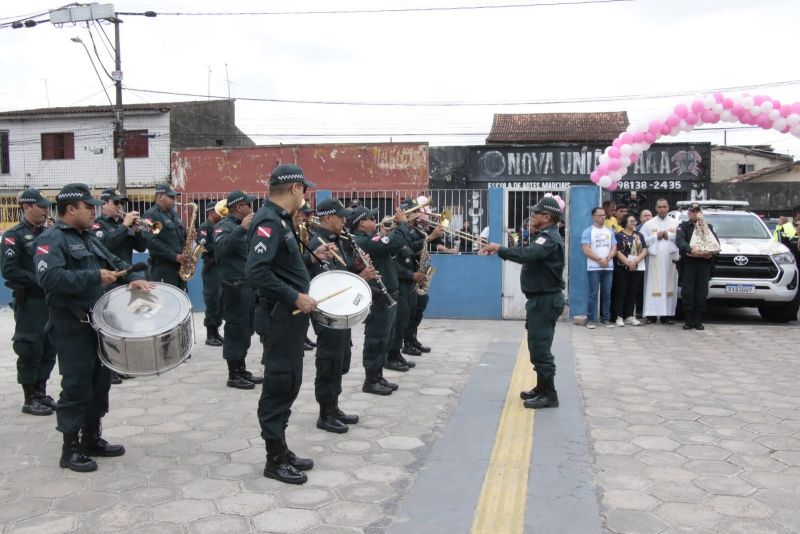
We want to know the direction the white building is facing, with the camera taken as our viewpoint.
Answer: facing the viewer

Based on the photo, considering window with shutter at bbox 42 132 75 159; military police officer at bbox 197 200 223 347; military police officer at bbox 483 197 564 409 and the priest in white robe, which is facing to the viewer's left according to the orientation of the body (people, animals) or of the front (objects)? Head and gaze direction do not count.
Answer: military police officer at bbox 483 197 564 409

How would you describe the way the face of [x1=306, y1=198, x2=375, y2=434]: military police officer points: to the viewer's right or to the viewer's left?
to the viewer's right

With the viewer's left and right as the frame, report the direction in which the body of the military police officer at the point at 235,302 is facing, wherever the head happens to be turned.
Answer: facing to the right of the viewer

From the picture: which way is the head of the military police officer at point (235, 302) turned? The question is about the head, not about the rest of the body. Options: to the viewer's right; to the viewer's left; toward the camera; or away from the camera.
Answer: to the viewer's right

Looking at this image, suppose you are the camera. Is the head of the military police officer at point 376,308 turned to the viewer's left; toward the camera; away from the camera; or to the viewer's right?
to the viewer's right

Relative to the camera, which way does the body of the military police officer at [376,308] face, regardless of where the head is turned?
to the viewer's right

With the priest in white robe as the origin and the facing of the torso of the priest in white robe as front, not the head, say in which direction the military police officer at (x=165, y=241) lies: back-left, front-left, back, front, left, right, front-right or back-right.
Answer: front-right

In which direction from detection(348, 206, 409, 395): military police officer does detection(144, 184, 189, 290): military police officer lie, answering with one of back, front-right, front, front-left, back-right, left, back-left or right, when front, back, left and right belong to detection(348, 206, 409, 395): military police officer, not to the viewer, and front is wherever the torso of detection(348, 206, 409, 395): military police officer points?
back-left

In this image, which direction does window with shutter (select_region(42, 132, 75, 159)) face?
toward the camera

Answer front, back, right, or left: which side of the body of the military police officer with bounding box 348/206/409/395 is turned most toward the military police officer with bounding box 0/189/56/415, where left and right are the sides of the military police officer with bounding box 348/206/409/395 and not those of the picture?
back

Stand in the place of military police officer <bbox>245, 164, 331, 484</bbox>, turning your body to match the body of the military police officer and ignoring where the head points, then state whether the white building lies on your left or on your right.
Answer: on your left

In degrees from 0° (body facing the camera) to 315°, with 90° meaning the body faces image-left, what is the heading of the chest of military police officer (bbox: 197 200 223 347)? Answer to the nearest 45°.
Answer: approximately 270°

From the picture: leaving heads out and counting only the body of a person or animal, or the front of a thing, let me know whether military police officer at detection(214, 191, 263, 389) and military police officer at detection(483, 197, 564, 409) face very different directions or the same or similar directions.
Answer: very different directions

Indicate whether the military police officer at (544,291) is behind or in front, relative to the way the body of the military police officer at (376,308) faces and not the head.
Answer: in front

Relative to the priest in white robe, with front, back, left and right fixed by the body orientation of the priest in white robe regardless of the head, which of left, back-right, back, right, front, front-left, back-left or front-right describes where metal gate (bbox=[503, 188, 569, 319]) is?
right

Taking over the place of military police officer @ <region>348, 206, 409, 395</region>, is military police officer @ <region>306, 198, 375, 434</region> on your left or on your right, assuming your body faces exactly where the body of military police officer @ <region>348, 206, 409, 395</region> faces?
on your right

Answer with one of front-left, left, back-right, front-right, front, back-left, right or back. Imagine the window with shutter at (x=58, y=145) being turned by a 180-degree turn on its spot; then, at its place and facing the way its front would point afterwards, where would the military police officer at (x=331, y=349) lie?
back
